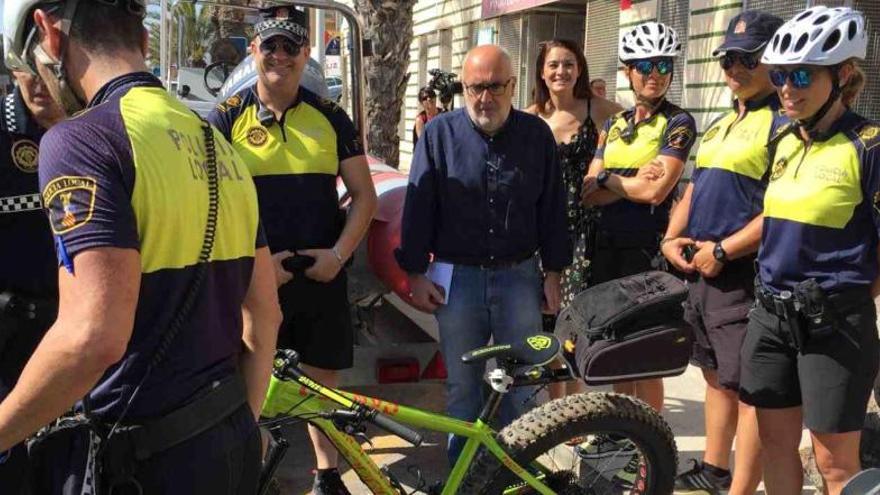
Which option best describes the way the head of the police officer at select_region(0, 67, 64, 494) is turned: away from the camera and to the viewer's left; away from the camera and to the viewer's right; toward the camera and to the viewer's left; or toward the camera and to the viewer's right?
toward the camera and to the viewer's right

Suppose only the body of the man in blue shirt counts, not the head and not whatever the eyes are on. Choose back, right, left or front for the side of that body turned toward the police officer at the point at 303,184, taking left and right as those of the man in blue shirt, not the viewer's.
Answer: right

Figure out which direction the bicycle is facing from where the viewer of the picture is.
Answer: facing to the left of the viewer

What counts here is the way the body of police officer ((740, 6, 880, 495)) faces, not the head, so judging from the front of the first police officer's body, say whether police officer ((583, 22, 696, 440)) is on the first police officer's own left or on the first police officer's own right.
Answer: on the first police officer's own right

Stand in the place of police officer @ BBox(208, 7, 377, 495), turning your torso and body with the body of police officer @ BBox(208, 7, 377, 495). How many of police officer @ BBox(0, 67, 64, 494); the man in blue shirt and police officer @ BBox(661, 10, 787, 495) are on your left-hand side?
2
